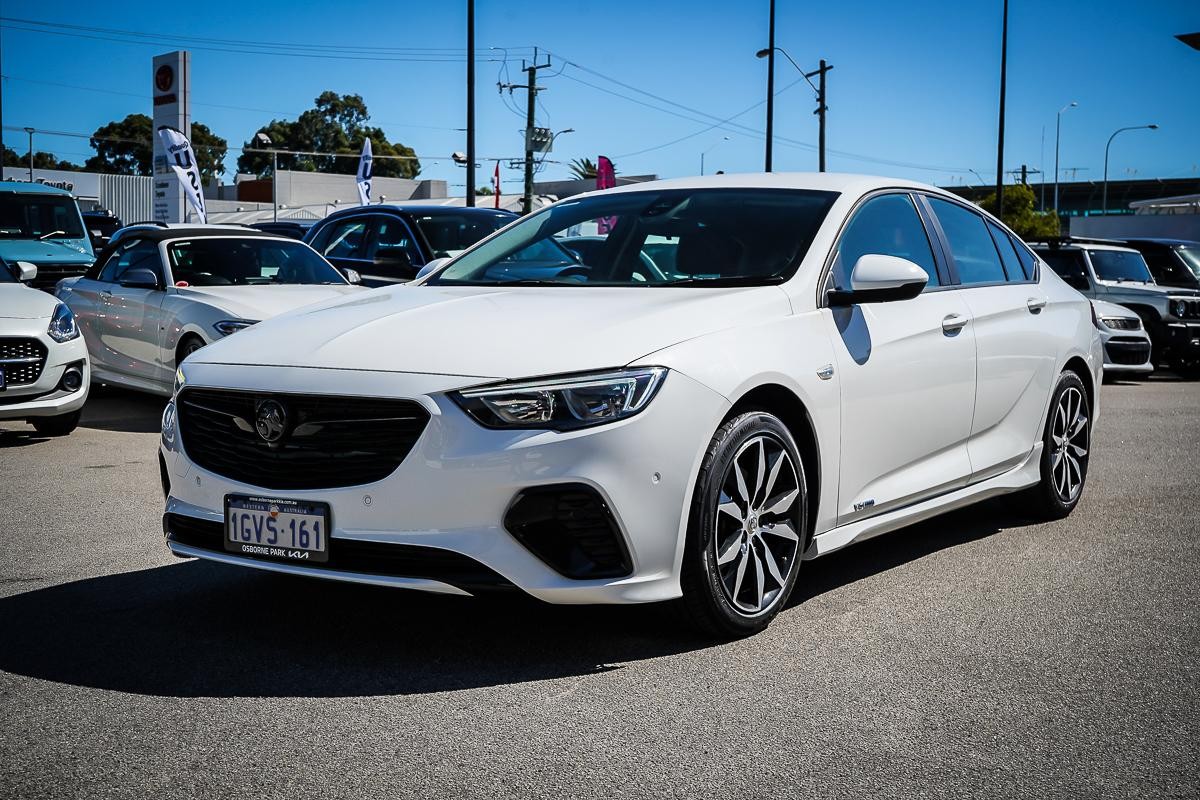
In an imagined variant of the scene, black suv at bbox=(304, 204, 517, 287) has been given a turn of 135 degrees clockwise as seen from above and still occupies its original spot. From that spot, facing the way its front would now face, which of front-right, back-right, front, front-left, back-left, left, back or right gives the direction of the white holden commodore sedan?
left

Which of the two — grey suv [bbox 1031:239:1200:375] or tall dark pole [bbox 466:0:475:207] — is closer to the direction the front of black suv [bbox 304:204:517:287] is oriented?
the grey suv

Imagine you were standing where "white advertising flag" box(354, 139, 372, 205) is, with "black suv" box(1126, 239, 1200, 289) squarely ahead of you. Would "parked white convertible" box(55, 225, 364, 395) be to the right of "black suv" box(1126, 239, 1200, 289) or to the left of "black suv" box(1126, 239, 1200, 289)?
right

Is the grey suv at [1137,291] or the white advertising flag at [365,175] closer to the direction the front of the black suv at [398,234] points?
the grey suv

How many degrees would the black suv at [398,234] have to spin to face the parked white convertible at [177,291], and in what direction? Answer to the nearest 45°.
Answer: approximately 90° to its right

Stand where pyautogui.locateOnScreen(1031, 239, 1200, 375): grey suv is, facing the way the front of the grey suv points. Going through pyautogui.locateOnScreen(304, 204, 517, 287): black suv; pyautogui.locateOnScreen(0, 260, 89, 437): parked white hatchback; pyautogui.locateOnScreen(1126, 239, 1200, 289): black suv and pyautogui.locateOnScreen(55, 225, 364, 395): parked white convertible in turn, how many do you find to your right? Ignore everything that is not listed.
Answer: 3

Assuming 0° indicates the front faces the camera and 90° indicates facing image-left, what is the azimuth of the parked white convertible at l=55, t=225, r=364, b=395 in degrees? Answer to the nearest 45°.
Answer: approximately 315°

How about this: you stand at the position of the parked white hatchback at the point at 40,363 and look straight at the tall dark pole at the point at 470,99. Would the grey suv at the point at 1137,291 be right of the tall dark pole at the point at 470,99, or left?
right

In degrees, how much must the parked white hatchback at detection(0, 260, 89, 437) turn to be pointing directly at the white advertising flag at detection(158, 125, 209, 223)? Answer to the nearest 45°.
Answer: approximately 135° to its left

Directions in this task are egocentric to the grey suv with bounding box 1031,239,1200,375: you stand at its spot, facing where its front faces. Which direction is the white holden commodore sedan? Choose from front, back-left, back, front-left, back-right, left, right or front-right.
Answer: front-right

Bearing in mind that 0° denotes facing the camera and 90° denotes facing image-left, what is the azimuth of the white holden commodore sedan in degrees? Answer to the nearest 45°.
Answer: approximately 45°

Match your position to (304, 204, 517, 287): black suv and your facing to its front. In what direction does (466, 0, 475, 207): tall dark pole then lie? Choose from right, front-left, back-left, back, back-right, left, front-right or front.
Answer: back-left

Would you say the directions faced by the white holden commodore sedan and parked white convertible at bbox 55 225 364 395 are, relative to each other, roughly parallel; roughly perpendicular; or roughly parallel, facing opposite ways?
roughly perpendicular

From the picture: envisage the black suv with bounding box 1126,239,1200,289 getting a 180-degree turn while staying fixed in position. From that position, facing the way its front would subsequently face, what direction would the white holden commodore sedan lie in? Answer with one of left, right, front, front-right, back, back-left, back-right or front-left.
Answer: back-left

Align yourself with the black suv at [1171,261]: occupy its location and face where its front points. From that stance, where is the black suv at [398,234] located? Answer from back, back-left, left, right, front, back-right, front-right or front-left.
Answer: right

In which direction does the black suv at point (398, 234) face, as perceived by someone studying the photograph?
facing the viewer and to the right of the viewer

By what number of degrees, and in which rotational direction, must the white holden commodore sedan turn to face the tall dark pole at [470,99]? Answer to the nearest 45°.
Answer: approximately 135° to its right

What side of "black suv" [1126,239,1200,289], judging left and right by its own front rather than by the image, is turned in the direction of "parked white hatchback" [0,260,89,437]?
right

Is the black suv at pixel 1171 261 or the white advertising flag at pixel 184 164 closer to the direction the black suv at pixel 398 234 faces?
the black suv
